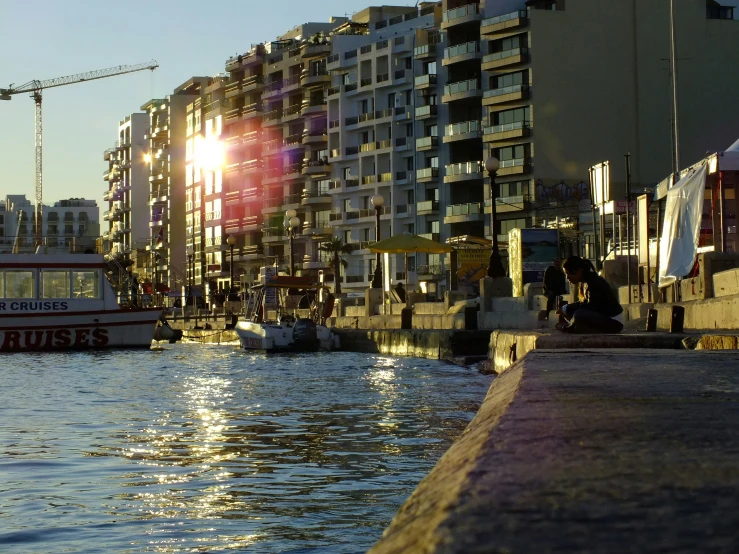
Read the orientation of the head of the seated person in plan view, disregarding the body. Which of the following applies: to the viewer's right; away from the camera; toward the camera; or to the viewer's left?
to the viewer's left

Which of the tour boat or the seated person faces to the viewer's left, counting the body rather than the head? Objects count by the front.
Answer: the seated person

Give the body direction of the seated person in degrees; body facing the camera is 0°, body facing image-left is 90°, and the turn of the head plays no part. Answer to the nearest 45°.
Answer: approximately 90°

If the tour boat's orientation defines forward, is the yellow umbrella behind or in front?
in front

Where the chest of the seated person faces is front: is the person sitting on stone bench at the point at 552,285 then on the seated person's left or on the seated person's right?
on the seated person's right

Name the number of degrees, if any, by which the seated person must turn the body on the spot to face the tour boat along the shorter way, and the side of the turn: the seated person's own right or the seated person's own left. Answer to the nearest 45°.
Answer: approximately 45° to the seated person's own right

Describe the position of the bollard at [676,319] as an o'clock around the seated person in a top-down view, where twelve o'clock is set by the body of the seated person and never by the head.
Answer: The bollard is roughly at 5 o'clock from the seated person.
